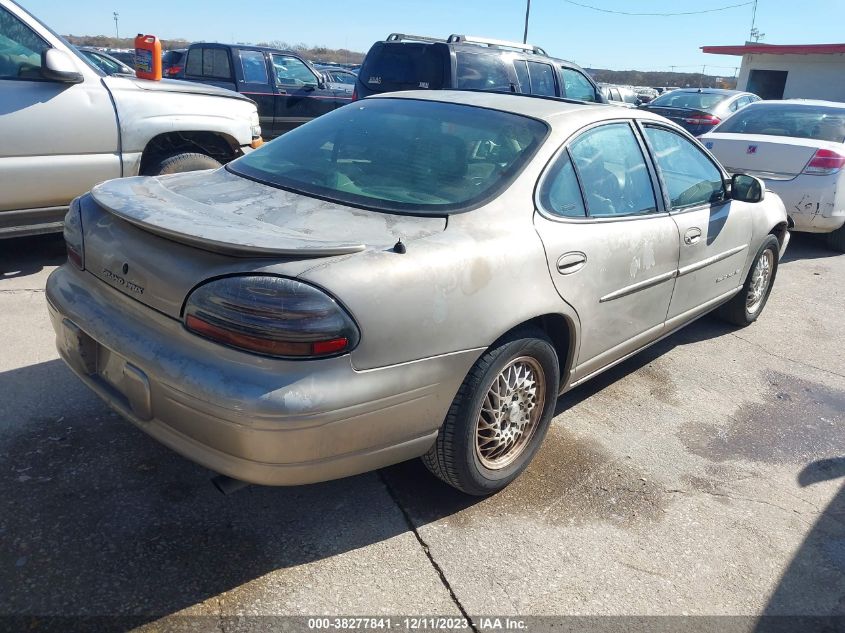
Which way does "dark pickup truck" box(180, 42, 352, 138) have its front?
to the viewer's right

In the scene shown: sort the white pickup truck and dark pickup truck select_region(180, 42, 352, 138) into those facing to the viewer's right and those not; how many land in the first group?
2

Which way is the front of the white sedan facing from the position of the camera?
facing away from the viewer and to the right of the viewer

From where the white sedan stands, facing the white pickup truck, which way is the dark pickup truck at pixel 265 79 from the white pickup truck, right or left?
right

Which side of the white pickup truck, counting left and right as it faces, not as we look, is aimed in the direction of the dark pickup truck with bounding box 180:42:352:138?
left

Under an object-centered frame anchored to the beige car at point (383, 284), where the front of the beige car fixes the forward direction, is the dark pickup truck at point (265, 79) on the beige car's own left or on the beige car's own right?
on the beige car's own left

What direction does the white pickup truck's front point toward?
to the viewer's right

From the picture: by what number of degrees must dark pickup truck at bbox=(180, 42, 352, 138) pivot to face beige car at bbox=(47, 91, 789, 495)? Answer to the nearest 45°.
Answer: approximately 90° to its right

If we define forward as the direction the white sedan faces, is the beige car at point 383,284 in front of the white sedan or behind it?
behind

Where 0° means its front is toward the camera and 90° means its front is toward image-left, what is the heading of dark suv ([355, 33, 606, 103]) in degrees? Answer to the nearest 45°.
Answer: approximately 225°

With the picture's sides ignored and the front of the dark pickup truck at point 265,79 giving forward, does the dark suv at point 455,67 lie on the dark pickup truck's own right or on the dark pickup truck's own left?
on the dark pickup truck's own right

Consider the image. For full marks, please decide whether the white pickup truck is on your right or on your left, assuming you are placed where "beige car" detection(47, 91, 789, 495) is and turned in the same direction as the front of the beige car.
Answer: on your left

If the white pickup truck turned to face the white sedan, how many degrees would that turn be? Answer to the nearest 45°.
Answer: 0° — it already faces it
